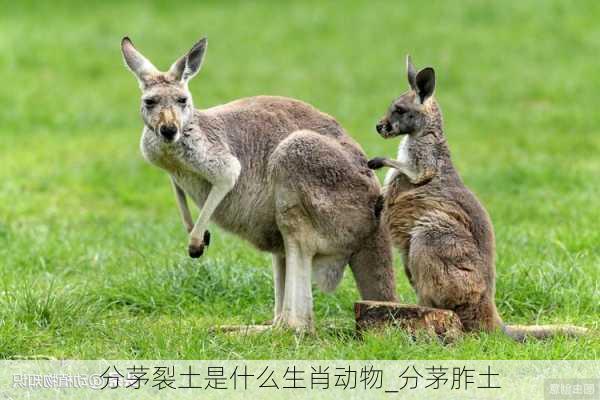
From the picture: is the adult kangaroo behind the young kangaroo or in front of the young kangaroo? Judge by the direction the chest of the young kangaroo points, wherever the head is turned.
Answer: in front

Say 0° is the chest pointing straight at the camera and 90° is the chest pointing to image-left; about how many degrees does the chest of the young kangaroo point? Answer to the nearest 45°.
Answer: approximately 90°
